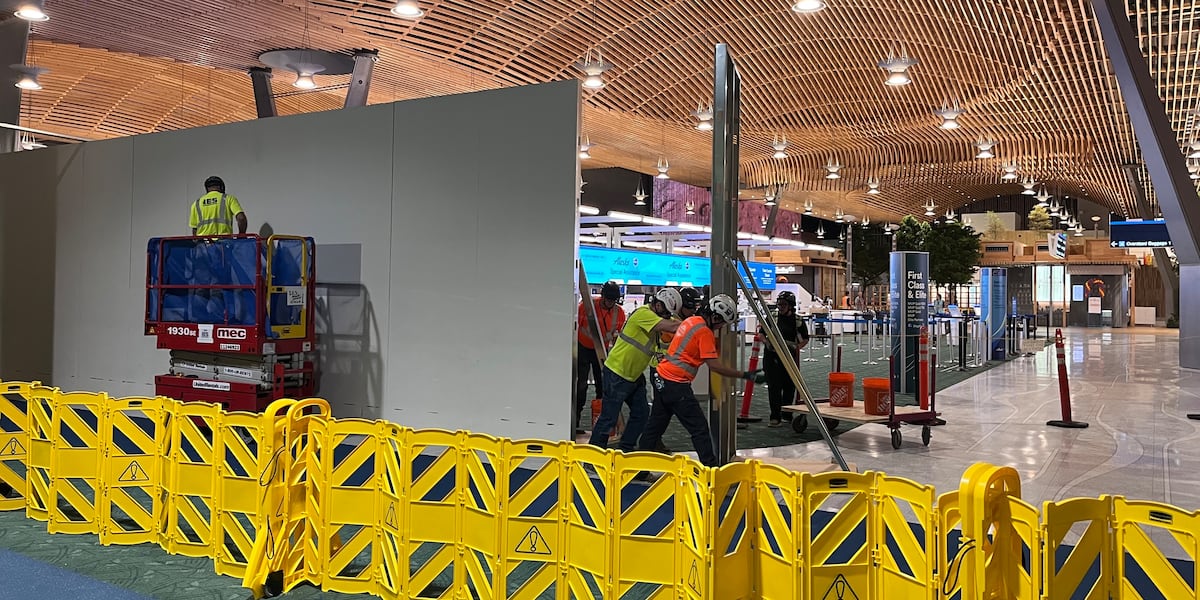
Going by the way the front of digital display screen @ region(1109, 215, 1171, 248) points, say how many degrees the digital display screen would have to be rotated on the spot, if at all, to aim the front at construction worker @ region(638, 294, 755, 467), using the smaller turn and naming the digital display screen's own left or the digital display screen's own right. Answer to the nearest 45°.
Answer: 0° — it already faces them

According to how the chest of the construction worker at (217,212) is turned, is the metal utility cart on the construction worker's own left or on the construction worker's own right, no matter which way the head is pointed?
on the construction worker's own right

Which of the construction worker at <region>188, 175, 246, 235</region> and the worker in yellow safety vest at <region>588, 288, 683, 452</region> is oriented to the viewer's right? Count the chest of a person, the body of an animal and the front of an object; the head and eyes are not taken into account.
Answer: the worker in yellow safety vest

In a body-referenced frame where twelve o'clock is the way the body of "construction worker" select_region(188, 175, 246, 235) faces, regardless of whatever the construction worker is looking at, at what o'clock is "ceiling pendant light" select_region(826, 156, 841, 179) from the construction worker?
The ceiling pendant light is roughly at 2 o'clock from the construction worker.

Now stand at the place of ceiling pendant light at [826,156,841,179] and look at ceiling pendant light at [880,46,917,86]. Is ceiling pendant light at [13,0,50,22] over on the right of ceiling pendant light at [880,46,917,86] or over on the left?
right

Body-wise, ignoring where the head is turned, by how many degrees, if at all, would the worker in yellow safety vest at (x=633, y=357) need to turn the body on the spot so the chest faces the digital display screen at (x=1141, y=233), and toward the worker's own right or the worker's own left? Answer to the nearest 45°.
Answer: approximately 45° to the worker's own left

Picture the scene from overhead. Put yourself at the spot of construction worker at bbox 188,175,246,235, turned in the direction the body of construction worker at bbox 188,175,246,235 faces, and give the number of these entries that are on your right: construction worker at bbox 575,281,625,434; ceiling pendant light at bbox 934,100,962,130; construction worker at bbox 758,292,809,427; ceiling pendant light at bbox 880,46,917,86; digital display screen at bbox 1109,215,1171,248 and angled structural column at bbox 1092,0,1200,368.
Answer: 6

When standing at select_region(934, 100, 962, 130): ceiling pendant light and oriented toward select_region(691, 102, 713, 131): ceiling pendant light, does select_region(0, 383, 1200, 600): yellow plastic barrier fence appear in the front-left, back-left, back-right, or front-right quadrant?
front-left

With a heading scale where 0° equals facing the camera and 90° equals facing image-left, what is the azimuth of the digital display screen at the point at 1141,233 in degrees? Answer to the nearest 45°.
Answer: approximately 0°

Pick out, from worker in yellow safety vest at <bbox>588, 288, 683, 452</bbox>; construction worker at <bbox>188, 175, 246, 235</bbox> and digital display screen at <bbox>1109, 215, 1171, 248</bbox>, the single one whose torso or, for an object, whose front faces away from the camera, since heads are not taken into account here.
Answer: the construction worker

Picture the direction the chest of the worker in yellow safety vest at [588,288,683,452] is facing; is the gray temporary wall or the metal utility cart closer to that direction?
the metal utility cart

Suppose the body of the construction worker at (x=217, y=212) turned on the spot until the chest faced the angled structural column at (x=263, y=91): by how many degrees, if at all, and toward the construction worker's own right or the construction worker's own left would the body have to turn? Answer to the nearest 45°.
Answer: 0° — they already face it

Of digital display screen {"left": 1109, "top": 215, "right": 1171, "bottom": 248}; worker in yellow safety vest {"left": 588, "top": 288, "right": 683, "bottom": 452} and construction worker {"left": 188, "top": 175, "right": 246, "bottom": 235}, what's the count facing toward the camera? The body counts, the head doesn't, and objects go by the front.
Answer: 1

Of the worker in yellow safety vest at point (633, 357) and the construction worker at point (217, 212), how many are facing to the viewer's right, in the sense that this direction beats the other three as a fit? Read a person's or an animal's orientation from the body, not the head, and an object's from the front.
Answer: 1

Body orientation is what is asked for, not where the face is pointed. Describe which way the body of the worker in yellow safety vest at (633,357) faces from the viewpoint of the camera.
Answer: to the viewer's right

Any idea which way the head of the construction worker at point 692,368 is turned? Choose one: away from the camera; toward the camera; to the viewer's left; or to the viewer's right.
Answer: to the viewer's right

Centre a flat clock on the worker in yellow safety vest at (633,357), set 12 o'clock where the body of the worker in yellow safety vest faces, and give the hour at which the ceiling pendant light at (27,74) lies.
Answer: The ceiling pendant light is roughly at 7 o'clock from the worker in yellow safety vest.

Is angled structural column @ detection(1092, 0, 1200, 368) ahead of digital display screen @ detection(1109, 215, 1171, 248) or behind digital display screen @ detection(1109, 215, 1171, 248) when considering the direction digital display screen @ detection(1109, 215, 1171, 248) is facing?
ahead

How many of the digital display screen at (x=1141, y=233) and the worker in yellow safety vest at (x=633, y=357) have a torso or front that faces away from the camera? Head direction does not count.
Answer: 0

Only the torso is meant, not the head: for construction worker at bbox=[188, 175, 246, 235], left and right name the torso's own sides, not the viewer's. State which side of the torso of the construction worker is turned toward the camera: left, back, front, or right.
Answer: back

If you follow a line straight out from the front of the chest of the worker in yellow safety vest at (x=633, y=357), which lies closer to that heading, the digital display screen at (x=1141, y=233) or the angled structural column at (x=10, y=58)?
the digital display screen
